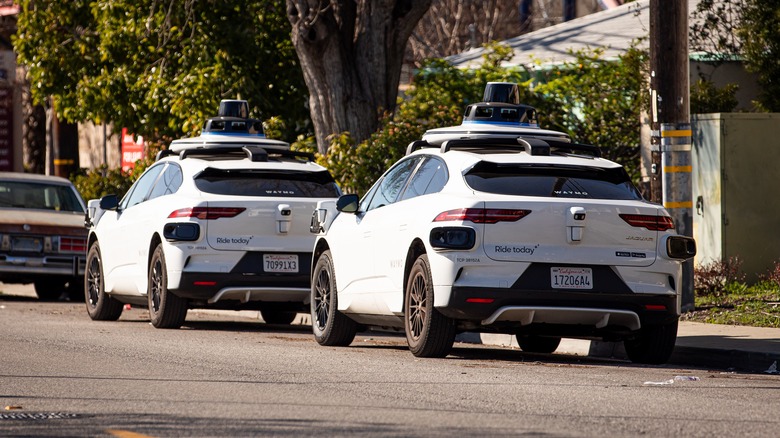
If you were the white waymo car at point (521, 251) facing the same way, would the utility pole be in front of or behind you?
in front

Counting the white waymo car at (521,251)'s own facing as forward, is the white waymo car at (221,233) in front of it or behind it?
in front

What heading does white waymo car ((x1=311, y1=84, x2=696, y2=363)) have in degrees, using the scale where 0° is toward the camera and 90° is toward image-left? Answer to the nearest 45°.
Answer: approximately 180°

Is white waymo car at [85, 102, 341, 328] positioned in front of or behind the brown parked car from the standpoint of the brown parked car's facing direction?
behind

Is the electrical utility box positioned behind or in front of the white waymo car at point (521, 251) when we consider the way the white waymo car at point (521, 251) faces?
in front

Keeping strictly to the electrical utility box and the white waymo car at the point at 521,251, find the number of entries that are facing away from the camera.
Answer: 1

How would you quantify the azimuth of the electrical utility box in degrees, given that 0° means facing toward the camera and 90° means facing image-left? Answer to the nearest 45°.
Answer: approximately 45°

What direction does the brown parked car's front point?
away from the camera

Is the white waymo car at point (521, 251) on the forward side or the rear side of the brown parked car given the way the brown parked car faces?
on the rear side

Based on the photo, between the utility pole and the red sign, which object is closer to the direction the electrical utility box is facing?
the utility pole
